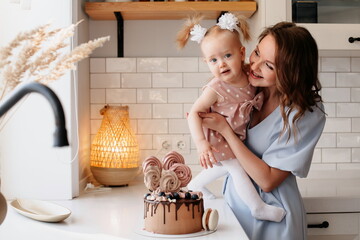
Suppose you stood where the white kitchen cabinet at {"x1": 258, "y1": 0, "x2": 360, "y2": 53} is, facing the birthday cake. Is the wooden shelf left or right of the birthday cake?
right

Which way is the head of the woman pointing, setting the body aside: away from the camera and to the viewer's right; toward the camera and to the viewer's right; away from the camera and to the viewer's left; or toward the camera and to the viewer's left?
toward the camera and to the viewer's left

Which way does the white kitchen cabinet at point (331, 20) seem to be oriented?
toward the camera

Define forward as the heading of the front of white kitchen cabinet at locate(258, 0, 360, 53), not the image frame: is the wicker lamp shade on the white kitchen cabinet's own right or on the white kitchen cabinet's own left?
on the white kitchen cabinet's own right

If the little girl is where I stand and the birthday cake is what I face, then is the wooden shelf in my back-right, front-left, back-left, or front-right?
back-right

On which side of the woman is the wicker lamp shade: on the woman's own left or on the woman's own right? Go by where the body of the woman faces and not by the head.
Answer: on the woman's own right

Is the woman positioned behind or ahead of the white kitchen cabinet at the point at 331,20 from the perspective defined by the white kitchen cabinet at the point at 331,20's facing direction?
ahead

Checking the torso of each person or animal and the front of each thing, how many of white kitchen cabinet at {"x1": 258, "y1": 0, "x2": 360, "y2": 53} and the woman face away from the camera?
0

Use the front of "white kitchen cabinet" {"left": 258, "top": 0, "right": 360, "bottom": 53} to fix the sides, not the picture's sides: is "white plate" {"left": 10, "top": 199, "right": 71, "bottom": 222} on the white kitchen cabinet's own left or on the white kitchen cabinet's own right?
on the white kitchen cabinet's own right

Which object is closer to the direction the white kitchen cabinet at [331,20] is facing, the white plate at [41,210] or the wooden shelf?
the white plate

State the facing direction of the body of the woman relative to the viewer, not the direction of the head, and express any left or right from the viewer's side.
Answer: facing the viewer and to the left of the viewer

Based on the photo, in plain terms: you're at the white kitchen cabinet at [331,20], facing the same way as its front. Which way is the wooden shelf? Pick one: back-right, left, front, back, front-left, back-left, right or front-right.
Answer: right

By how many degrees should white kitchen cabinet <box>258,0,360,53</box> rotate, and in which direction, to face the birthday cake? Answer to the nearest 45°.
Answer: approximately 45° to its right
